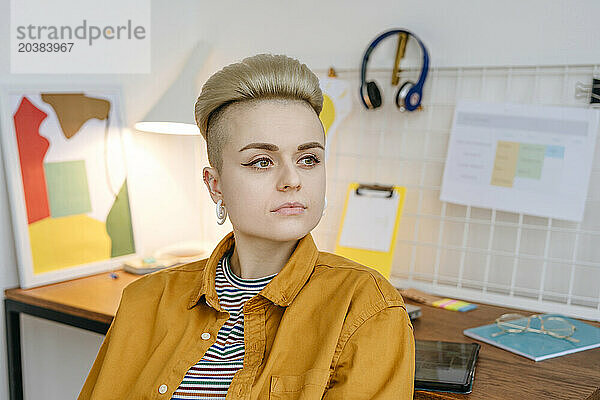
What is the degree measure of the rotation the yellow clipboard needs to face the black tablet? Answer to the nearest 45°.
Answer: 0° — it already faces it

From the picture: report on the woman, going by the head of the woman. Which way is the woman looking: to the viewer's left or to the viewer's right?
to the viewer's right

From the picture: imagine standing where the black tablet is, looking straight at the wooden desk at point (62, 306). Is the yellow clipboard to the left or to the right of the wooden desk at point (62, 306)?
right

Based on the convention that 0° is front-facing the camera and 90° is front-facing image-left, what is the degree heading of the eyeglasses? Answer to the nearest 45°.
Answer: approximately 0°

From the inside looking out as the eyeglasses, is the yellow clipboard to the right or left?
on its right

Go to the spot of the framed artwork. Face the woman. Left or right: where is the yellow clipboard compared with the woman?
left
